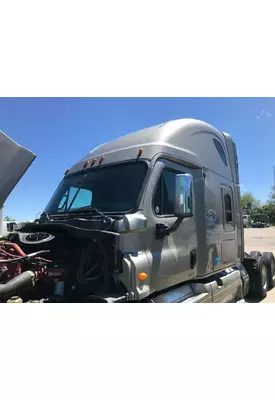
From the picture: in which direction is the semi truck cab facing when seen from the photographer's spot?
facing the viewer and to the left of the viewer
